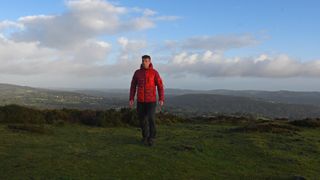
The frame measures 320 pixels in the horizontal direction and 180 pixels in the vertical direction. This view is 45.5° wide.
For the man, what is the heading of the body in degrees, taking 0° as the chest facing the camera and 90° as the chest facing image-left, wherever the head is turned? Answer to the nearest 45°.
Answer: approximately 0°
